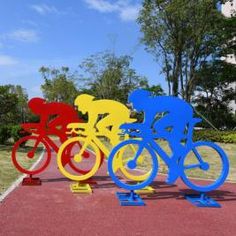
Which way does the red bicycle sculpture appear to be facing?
to the viewer's left

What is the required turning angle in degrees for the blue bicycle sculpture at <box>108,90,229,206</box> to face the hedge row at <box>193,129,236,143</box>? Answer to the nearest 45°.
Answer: approximately 90° to its right

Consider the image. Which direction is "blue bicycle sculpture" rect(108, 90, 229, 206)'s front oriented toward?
to the viewer's left

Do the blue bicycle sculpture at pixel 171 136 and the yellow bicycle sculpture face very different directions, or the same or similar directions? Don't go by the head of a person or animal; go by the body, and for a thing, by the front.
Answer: same or similar directions

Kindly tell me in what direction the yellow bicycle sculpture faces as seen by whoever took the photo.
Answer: facing to the left of the viewer

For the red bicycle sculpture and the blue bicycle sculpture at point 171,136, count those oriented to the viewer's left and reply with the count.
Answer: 2
